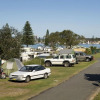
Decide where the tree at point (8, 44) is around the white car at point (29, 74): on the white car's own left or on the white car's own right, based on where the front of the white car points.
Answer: on the white car's own right

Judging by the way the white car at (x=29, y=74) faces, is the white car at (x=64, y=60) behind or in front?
behind

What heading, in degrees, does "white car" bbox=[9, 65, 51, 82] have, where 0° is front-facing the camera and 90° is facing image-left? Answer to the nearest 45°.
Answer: approximately 45°
